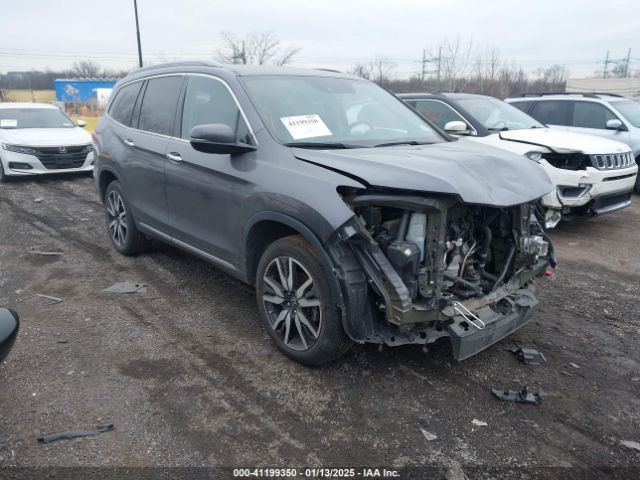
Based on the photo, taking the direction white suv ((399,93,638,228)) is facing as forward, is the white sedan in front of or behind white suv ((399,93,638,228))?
behind

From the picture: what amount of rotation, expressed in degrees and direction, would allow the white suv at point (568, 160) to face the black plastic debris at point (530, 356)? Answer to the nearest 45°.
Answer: approximately 45° to its right

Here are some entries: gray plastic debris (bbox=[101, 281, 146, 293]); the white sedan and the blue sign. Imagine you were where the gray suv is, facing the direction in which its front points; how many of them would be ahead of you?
0

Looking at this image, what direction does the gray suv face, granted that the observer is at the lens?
facing the viewer and to the right of the viewer

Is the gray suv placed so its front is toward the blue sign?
no

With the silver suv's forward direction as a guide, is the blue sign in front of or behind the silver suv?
behind

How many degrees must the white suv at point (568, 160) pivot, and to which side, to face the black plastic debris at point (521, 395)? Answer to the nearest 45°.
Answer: approximately 45° to its right

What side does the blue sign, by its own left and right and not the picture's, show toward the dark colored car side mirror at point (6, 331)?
front

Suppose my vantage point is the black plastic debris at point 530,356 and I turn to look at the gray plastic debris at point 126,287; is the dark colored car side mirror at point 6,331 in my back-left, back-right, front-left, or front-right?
front-left

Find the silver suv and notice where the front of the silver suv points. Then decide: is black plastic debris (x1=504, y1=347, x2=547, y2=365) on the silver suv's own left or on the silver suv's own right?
on the silver suv's own right

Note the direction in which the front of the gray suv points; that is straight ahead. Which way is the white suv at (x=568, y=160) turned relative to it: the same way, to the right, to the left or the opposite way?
the same way

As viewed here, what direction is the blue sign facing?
toward the camera

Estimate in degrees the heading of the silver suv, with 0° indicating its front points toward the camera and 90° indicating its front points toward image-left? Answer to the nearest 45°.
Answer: approximately 315°

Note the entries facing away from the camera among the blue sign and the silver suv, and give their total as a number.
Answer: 0

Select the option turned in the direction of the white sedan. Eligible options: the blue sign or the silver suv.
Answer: the blue sign
